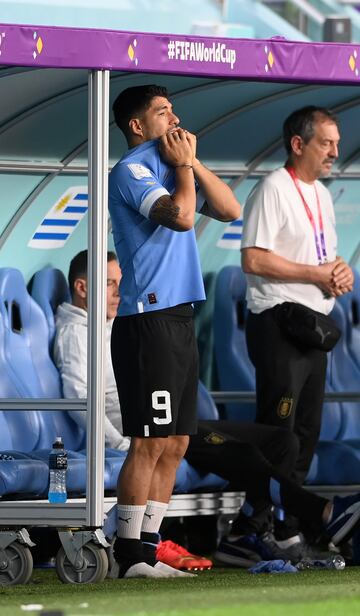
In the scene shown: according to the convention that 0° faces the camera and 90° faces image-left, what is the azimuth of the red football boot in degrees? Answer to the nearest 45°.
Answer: approximately 270°

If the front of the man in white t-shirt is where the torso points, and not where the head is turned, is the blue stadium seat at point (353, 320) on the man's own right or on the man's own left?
on the man's own left

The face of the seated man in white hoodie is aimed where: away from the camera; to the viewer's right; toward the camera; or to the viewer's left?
to the viewer's right

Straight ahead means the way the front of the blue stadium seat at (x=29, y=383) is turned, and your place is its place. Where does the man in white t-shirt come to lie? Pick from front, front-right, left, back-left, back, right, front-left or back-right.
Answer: front-left
